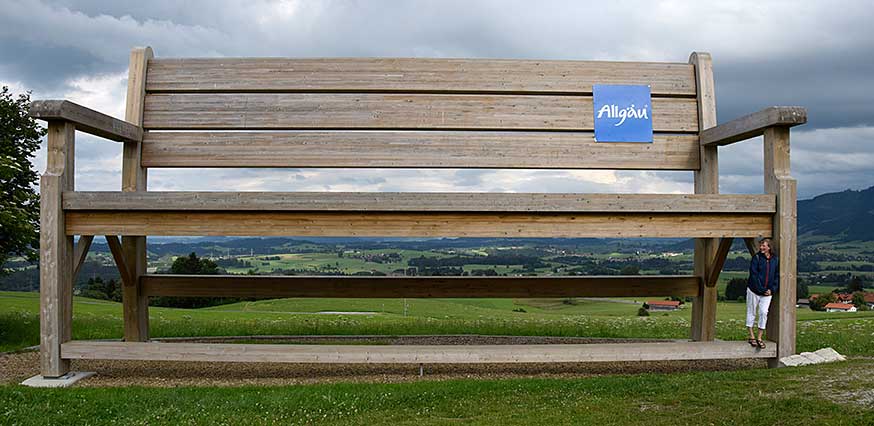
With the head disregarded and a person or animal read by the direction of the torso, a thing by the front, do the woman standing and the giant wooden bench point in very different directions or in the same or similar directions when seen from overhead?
same or similar directions

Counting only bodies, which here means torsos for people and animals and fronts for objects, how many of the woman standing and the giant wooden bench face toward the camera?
2

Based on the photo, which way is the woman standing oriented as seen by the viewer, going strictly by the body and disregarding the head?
toward the camera

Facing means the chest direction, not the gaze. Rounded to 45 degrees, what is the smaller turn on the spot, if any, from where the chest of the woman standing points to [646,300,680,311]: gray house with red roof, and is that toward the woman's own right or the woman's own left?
approximately 180°

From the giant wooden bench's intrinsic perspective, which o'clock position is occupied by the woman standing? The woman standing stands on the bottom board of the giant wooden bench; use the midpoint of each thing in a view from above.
The woman standing is roughly at 10 o'clock from the giant wooden bench.
